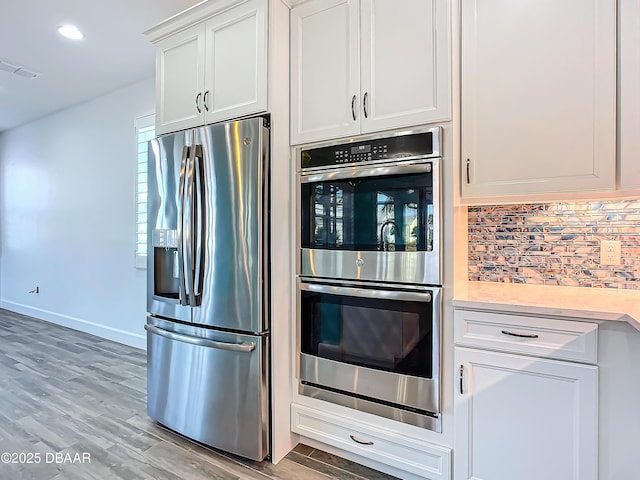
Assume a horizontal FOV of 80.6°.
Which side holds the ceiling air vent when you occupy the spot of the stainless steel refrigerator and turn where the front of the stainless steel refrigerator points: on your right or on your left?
on your right

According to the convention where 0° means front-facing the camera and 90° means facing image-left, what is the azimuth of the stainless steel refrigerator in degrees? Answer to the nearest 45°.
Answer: approximately 45°

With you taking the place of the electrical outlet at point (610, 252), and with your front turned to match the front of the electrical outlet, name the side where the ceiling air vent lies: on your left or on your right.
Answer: on your right

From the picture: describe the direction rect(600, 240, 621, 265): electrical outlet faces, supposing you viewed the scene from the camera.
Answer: facing the viewer

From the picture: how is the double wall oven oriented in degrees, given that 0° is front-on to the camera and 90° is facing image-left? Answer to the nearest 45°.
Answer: approximately 45°

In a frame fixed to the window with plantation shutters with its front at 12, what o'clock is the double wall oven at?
The double wall oven is roughly at 10 o'clock from the window with plantation shutters.

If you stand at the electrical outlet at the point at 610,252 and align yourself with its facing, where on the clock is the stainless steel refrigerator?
The stainless steel refrigerator is roughly at 2 o'clock from the electrical outlet.

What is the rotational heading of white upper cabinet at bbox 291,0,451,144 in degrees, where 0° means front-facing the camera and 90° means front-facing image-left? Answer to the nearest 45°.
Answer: approximately 45°
